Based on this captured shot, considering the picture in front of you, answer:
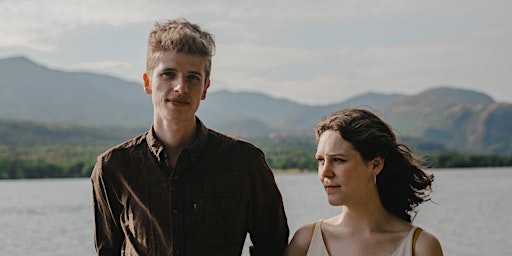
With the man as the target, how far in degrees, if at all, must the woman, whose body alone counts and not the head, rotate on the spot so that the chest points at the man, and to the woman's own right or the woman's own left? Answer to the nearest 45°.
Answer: approximately 90° to the woman's own right

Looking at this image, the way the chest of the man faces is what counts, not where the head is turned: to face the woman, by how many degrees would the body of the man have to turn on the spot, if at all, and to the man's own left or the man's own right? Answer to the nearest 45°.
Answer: approximately 90° to the man's own left

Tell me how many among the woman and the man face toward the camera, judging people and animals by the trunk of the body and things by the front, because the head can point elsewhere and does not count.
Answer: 2

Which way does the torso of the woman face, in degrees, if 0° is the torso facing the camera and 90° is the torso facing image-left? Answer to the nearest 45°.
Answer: approximately 0°
